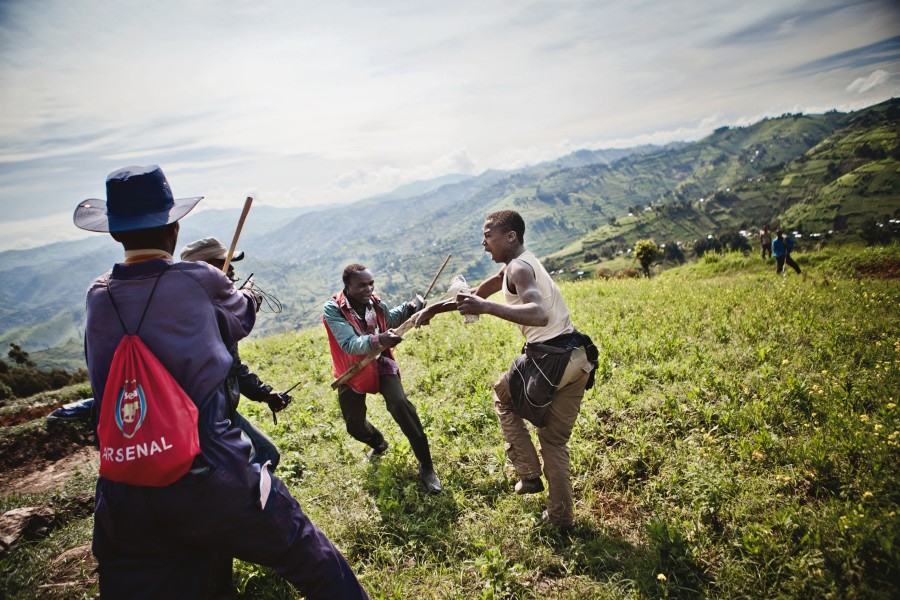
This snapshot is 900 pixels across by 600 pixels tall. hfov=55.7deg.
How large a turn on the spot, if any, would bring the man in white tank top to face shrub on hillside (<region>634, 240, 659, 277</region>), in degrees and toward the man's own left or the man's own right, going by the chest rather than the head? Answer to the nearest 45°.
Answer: approximately 90° to the man's own right

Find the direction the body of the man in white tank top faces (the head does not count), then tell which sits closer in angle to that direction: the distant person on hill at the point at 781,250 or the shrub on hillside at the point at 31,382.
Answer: the shrub on hillside

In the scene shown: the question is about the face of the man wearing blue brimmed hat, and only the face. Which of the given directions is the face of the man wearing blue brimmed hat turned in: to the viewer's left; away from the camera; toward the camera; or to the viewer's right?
away from the camera

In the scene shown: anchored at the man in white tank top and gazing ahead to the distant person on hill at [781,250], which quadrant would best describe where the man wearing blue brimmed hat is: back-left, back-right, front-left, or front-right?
back-left

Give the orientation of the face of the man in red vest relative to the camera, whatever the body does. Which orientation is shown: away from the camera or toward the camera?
toward the camera

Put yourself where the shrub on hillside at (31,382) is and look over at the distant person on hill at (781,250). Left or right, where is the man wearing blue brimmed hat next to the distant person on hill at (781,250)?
right

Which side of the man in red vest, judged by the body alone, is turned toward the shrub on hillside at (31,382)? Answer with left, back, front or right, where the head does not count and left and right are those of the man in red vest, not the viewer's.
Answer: back

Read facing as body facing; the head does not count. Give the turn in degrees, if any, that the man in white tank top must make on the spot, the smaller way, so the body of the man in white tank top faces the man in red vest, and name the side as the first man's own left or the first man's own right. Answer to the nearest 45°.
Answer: approximately 45° to the first man's own right

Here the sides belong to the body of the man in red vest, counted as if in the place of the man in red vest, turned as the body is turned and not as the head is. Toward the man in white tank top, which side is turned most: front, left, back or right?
front

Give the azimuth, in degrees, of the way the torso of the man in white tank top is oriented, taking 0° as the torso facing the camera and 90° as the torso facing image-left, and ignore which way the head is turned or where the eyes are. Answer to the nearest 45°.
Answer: approximately 90°

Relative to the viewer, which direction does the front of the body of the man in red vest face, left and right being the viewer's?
facing the viewer and to the right of the viewer

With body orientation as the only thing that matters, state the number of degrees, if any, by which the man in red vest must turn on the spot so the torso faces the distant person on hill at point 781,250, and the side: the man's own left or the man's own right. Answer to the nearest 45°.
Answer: approximately 90° to the man's own left

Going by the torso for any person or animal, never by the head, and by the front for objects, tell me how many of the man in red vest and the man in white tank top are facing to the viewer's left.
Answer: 1
